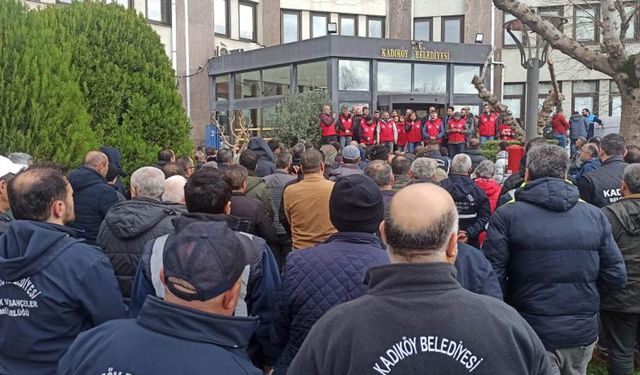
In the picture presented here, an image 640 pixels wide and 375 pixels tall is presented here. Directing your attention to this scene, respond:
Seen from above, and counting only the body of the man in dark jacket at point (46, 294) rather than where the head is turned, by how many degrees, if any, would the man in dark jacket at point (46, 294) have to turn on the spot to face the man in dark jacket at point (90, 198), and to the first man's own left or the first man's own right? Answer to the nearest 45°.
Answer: approximately 45° to the first man's own left

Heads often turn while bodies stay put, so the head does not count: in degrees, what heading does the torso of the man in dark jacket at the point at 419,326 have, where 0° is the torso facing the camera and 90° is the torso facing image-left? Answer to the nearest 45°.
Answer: approximately 180°

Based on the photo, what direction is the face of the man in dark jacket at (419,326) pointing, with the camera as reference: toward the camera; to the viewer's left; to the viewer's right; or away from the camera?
away from the camera

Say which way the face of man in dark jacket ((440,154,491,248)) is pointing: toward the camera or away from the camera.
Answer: away from the camera

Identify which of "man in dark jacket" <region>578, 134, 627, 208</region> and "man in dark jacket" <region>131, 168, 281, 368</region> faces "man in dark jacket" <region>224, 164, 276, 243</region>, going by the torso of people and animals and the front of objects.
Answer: "man in dark jacket" <region>131, 168, 281, 368</region>

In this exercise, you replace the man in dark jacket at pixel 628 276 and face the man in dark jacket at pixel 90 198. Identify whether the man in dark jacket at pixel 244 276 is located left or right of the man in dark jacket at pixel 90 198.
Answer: left

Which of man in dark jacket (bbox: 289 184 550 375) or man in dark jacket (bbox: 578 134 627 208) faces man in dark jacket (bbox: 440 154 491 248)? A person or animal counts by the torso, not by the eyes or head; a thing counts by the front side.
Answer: man in dark jacket (bbox: 289 184 550 375)

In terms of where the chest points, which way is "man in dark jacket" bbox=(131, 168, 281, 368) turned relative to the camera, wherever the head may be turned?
away from the camera

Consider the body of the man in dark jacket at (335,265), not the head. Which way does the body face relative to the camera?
away from the camera

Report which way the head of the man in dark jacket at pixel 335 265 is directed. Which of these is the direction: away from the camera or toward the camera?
away from the camera

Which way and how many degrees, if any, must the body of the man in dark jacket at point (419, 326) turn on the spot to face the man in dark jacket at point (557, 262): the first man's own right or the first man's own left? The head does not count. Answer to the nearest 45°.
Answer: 0° — they already face them

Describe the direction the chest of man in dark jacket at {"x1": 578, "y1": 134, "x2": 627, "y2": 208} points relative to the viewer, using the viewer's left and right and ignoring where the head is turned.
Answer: facing away from the viewer

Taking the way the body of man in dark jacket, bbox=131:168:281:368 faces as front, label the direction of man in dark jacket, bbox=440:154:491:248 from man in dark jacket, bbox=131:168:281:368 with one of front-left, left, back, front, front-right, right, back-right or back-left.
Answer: front-right

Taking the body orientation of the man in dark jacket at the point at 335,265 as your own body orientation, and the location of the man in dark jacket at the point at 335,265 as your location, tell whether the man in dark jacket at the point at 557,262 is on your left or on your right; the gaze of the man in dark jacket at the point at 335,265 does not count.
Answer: on your right

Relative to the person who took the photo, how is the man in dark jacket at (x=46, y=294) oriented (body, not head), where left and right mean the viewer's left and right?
facing away from the viewer and to the right of the viewer
